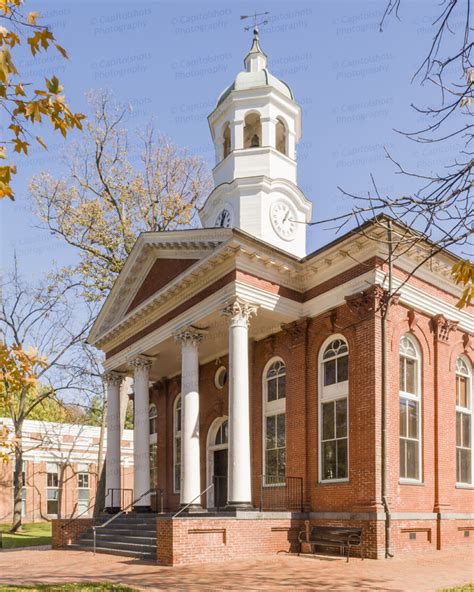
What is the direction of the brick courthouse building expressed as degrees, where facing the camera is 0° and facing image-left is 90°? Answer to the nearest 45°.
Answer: approximately 45°

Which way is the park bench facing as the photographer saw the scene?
facing the viewer and to the left of the viewer
